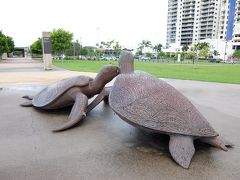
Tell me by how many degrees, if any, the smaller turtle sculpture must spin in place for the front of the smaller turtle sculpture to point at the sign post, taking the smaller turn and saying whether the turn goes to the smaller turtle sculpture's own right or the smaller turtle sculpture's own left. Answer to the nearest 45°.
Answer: approximately 90° to the smaller turtle sculpture's own left

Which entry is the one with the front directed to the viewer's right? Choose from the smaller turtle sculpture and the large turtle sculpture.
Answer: the smaller turtle sculpture

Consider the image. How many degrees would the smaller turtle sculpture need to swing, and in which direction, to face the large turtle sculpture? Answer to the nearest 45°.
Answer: approximately 45° to its right

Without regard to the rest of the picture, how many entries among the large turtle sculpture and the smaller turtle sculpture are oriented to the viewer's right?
1

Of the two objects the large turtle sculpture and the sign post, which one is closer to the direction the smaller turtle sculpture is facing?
the large turtle sculpture

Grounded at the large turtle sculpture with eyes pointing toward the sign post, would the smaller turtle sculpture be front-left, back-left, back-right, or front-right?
front-left

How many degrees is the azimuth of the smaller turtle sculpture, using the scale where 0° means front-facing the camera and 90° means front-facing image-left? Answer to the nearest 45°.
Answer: approximately 270°

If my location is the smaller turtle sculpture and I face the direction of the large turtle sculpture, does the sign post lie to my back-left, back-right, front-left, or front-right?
back-left

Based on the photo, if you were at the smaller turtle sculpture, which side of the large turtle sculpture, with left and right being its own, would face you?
front

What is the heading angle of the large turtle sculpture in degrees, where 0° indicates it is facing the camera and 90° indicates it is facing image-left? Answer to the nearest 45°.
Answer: approximately 135°

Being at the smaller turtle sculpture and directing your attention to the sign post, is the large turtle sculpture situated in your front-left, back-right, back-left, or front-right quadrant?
back-right

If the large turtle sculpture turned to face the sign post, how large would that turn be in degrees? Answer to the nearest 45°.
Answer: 0° — it already faces it
